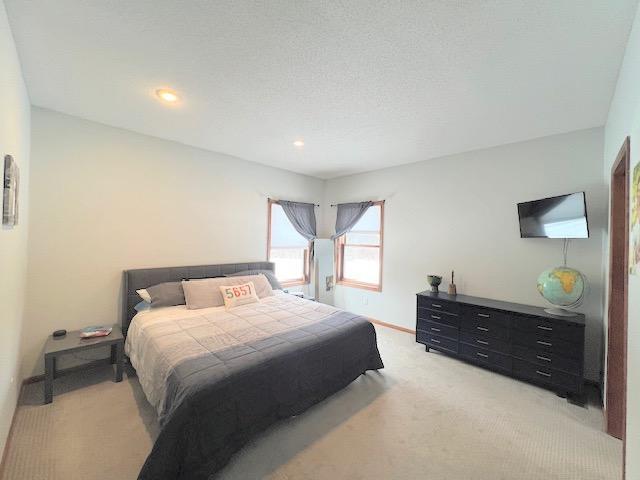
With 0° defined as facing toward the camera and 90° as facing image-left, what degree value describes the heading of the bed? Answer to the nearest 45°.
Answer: approximately 315°

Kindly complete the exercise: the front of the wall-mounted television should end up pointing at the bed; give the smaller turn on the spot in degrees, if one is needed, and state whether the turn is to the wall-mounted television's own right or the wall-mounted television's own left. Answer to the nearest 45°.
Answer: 0° — it already faces it

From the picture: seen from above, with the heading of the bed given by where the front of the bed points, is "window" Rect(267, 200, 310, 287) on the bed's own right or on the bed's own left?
on the bed's own left

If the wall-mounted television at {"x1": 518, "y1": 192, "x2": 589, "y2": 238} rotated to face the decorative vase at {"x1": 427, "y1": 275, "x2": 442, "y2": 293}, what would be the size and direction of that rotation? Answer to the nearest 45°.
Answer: approximately 45° to its right

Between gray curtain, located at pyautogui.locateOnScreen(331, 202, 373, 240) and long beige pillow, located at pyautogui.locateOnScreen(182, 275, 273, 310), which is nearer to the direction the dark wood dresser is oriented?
the long beige pillow

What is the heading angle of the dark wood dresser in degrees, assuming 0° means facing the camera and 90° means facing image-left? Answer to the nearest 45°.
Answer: approximately 45°
